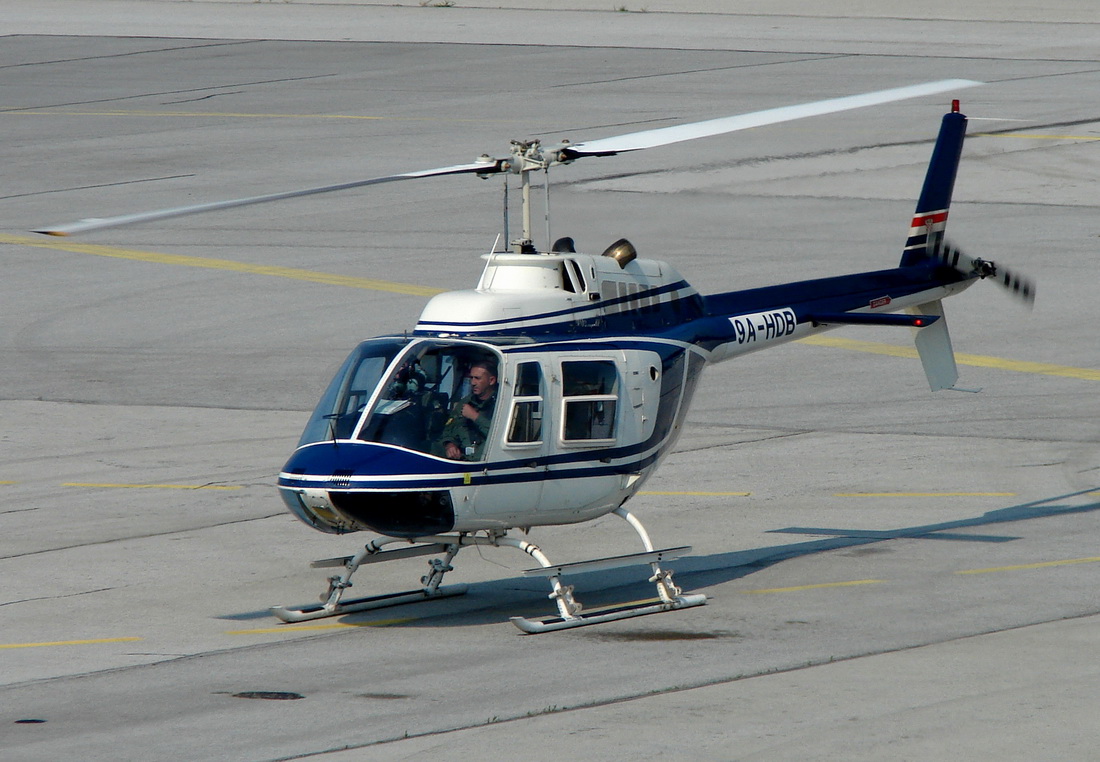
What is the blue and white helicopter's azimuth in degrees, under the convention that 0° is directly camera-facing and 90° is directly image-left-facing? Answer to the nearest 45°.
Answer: approximately 45°
